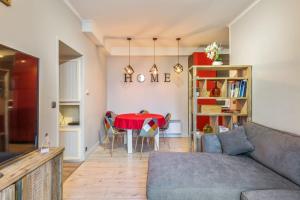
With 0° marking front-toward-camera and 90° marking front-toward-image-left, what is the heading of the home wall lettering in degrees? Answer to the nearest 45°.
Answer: approximately 0°

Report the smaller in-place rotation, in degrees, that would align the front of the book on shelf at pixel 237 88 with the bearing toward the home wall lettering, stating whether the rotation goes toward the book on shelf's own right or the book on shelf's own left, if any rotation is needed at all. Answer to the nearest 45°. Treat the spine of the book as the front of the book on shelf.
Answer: approximately 135° to the book on shelf's own right

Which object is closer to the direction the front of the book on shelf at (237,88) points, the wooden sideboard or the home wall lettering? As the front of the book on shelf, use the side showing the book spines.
the wooden sideboard

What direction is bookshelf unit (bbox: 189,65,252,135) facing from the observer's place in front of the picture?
facing the viewer

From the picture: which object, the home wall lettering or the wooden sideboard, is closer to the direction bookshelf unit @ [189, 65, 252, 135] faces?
the wooden sideboard

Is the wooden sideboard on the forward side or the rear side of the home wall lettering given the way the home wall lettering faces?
on the forward side

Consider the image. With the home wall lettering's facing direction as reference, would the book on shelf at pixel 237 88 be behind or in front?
in front

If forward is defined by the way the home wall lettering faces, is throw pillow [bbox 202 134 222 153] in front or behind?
in front

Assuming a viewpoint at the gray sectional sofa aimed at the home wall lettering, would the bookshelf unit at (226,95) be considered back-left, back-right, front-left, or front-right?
front-right

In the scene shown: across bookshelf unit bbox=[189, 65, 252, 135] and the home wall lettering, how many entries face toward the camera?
2
